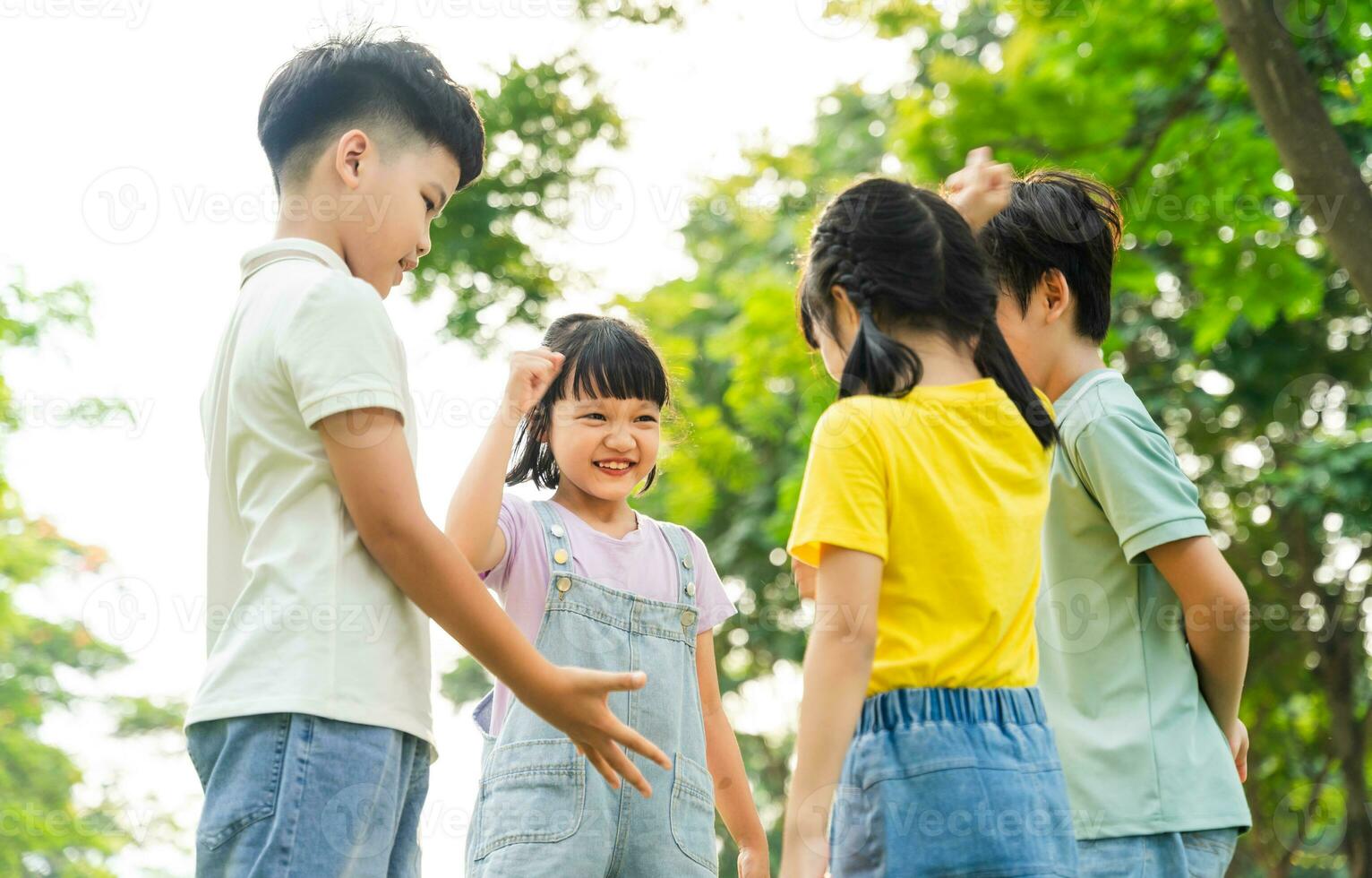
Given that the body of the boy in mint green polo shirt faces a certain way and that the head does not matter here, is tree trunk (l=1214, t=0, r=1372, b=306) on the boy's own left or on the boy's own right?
on the boy's own right

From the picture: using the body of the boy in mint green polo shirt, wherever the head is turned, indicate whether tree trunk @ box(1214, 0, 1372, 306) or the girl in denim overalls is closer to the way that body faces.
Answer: the girl in denim overalls

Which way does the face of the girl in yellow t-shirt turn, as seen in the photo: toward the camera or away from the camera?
away from the camera

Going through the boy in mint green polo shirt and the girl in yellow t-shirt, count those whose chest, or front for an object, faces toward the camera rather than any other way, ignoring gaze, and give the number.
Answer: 0

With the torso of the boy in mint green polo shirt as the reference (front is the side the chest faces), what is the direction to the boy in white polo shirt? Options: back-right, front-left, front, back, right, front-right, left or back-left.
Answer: front-left

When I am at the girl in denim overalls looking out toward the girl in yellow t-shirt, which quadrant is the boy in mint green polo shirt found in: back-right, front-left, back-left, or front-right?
front-left

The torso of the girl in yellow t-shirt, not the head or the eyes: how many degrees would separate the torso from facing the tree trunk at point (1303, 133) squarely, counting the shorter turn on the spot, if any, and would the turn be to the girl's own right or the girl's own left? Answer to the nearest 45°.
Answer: approximately 90° to the girl's own right

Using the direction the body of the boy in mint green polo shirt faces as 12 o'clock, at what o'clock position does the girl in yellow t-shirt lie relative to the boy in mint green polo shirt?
The girl in yellow t-shirt is roughly at 10 o'clock from the boy in mint green polo shirt.

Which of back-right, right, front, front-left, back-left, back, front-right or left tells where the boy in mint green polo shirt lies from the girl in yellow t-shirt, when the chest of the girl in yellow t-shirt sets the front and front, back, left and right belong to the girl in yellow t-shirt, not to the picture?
right

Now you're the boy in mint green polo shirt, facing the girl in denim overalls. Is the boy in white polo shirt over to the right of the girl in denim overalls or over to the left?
left

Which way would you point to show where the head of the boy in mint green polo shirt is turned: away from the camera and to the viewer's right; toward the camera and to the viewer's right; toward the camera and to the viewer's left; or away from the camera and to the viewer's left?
away from the camera and to the viewer's left

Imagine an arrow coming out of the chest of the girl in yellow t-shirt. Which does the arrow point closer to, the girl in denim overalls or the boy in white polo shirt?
the girl in denim overalls

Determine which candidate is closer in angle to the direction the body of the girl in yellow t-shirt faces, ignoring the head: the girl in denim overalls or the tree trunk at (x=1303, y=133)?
the girl in denim overalls

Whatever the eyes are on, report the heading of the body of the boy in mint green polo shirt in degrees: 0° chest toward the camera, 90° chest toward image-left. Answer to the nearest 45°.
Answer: approximately 90°

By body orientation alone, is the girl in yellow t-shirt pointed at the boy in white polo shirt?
no

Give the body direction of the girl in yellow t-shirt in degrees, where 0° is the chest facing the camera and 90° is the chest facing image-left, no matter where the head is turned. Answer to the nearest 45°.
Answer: approximately 135°

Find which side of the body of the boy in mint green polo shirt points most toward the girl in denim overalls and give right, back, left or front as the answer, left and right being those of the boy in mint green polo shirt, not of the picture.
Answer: front

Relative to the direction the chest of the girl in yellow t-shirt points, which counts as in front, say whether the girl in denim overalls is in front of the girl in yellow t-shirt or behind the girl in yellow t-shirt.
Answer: in front
